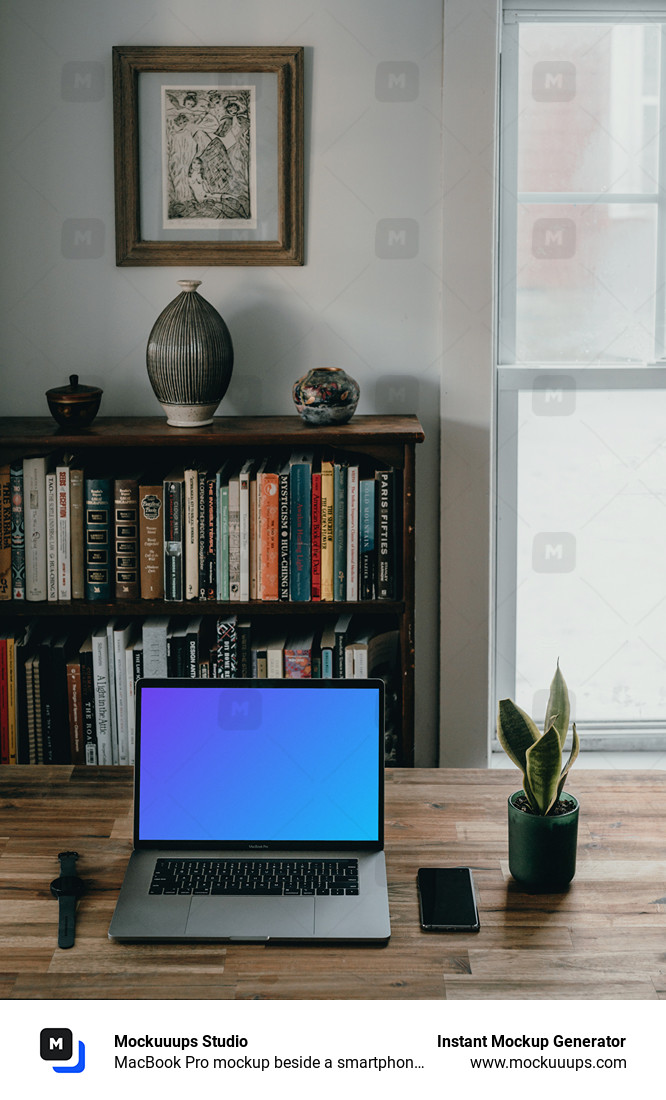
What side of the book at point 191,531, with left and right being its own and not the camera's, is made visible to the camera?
right

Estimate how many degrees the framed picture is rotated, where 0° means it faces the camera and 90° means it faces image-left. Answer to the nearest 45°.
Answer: approximately 0°

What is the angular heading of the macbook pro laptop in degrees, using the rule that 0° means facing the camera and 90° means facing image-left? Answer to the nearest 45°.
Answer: approximately 0°

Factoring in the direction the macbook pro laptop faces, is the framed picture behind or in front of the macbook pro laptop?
behind
